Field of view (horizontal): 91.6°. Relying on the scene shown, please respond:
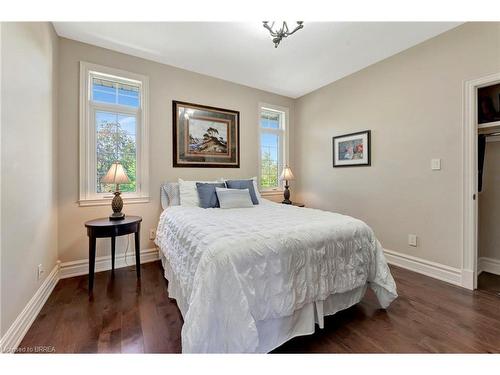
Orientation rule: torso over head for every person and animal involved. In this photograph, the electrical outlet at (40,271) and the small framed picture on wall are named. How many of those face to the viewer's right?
1

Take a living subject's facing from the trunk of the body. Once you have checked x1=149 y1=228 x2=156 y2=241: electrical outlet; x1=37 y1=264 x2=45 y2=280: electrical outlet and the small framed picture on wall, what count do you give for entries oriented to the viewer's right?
1

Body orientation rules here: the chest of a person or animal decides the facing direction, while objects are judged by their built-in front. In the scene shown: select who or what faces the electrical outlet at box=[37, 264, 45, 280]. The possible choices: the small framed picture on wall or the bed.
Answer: the small framed picture on wall

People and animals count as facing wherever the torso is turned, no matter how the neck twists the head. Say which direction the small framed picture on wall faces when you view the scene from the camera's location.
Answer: facing the viewer and to the left of the viewer

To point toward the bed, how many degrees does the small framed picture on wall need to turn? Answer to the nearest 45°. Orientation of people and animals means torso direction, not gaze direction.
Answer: approximately 45° to its left

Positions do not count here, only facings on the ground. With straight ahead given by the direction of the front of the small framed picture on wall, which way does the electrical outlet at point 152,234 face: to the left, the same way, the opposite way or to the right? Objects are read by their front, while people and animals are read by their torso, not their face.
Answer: to the left

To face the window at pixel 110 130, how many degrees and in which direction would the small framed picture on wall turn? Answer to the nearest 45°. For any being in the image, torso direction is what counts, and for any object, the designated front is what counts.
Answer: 0° — it already faces it

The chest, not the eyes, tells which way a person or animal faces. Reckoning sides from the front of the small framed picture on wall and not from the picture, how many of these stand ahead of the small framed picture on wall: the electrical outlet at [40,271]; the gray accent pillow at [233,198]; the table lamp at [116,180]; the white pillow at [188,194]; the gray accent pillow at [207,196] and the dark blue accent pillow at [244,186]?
6

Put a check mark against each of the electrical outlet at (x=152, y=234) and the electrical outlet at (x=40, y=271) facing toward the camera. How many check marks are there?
1

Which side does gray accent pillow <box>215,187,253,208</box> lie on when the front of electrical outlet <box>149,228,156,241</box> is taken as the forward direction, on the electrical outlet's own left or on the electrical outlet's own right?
on the electrical outlet's own left

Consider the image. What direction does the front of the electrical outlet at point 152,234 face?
toward the camera

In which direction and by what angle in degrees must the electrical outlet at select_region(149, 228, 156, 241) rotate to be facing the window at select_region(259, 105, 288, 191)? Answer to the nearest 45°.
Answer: approximately 90° to its left

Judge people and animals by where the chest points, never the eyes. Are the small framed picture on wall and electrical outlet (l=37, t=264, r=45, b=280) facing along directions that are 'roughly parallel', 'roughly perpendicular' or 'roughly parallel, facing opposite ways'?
roughly parallel, facing opposite ways

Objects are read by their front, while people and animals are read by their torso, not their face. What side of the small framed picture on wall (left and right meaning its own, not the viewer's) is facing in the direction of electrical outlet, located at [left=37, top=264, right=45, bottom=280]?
front

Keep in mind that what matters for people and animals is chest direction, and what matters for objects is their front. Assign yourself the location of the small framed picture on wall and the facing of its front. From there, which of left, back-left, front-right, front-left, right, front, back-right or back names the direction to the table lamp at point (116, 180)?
front

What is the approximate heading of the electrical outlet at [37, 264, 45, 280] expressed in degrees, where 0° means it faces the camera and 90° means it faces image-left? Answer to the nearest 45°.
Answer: approximately 270°

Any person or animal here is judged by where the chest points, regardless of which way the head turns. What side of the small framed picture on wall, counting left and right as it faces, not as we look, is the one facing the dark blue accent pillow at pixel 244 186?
front
